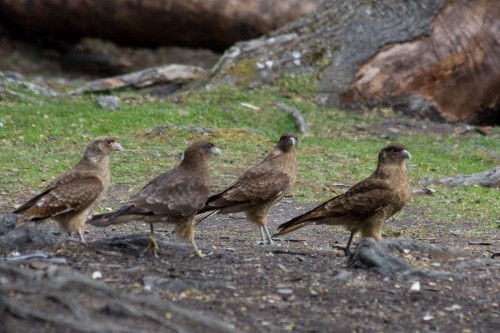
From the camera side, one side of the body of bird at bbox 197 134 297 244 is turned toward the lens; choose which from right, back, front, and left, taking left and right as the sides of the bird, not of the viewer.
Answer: right

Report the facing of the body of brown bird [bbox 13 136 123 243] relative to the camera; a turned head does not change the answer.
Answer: to the viewer's right

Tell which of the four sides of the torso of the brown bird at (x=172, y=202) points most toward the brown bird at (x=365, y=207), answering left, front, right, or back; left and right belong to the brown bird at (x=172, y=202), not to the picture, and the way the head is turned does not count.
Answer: front

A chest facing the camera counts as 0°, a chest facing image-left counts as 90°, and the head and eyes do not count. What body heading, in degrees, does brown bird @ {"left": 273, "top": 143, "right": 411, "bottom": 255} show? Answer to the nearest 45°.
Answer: approximately 270°

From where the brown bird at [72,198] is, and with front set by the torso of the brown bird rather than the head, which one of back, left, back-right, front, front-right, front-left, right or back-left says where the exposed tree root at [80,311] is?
right

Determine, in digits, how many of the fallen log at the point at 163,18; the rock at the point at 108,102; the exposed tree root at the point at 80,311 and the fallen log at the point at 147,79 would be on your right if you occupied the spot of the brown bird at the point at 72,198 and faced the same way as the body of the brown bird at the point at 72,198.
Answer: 1

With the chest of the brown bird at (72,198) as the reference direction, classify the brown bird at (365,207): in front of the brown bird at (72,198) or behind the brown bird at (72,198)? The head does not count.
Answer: in front

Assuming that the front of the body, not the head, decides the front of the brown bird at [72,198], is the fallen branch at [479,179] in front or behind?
in front

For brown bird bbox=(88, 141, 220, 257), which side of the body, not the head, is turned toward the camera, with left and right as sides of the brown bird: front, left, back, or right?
right
